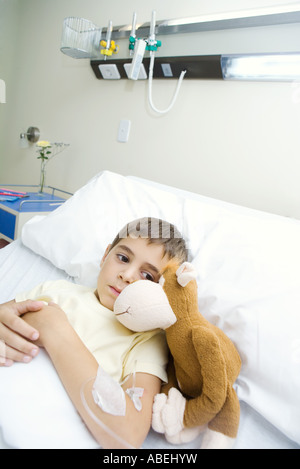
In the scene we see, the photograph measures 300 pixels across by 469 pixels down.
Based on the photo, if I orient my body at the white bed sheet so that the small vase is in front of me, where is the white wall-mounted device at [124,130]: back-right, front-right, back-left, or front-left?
front-right

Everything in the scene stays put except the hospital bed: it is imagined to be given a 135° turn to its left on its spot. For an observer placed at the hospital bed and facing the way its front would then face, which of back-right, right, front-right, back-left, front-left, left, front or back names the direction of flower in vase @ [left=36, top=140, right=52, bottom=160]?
back-left

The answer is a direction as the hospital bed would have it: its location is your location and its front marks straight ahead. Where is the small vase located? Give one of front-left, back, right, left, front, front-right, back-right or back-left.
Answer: right

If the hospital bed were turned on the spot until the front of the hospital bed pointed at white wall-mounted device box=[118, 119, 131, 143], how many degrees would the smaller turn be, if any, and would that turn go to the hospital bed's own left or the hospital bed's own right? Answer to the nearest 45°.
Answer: approximately 135° to the hospital bed's own right

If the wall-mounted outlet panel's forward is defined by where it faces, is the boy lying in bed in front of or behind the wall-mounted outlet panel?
in front

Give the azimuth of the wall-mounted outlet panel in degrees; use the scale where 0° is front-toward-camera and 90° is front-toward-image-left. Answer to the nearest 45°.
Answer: approximately 0°

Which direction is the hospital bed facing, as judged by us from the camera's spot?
facing the viewer and to the left of the viewer

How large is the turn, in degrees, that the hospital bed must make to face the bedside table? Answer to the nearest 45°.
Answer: approximately 90° to its right

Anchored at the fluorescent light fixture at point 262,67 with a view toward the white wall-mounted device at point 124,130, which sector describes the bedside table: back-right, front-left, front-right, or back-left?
front-left

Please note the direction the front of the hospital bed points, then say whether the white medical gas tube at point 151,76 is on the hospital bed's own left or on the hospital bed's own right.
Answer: on the hospital bed's own right

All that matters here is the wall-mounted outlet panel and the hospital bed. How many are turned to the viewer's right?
0

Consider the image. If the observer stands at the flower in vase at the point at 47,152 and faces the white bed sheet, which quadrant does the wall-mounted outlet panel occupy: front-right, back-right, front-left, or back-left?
front-left

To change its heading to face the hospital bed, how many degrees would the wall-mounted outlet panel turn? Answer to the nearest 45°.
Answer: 0° — it already faces it
